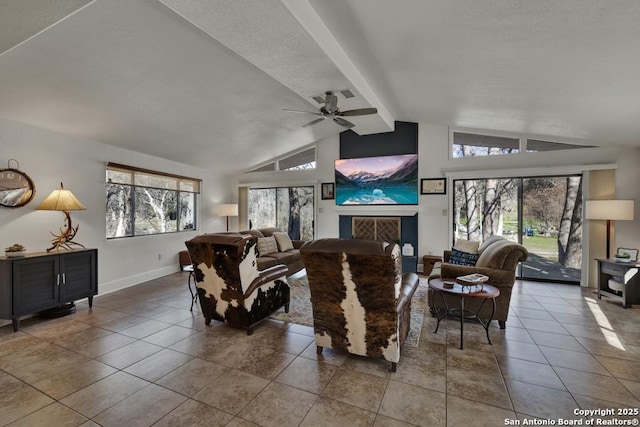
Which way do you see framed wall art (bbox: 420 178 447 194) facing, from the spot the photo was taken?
facing the viewer

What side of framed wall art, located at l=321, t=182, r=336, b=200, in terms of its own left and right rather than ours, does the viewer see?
front

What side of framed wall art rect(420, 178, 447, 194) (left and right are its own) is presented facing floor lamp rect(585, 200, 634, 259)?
left

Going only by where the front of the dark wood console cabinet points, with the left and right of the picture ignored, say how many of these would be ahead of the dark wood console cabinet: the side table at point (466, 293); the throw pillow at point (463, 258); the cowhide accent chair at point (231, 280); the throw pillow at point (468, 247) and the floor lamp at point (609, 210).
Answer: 5

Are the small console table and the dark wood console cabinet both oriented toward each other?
yes

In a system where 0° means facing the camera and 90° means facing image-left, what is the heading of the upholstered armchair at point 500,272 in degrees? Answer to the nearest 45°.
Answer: approximately 90°

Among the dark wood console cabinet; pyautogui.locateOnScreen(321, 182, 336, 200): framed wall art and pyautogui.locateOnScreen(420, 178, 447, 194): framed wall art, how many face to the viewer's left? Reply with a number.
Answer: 0

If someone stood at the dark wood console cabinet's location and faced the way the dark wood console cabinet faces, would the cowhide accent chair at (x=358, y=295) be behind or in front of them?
in front

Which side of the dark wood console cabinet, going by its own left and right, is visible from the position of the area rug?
front

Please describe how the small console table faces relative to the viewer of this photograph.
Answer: facing the viewer and to the left of the viewer

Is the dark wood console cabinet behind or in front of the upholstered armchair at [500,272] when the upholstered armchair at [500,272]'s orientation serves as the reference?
in front

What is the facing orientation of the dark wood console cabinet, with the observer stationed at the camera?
facing the viewer and to the right of the viewer

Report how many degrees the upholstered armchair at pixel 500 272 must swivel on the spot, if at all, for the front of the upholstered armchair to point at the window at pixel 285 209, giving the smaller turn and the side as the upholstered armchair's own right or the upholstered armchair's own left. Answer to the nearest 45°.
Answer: approximately 45° to the upholstered armchair's own right

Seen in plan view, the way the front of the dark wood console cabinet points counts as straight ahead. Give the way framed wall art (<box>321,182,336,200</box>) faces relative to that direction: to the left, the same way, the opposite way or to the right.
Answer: to the right

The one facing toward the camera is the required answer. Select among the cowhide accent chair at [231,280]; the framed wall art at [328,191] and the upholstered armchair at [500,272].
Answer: the framed wall art

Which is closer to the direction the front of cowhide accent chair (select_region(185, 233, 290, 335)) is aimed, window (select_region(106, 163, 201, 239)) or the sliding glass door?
the sliding glass door

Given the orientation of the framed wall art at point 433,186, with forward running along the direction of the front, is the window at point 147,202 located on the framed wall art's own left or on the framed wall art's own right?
on the framed wall art's own right

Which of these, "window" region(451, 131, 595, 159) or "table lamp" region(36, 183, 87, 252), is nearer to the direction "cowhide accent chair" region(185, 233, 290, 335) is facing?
the window
